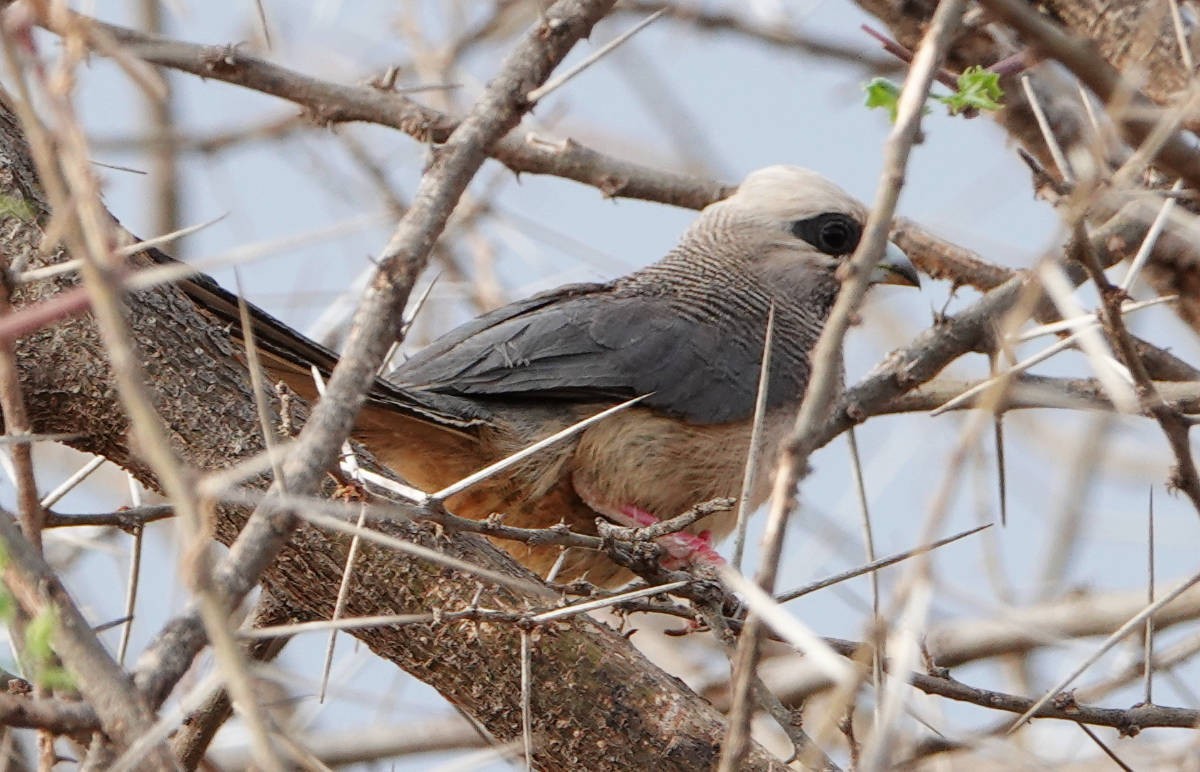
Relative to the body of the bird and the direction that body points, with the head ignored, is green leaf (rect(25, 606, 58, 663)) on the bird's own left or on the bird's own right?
on the bird's own right

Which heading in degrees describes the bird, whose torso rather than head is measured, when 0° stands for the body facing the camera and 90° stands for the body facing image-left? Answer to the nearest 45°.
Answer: approximately 270°
